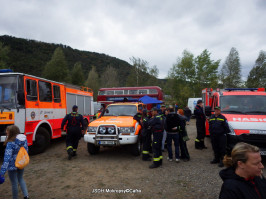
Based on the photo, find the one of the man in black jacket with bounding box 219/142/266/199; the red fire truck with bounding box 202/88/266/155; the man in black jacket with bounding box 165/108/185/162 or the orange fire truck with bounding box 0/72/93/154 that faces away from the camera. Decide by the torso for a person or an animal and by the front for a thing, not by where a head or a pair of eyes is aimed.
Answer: the man in black jacket with bounding box 165/108/185/162

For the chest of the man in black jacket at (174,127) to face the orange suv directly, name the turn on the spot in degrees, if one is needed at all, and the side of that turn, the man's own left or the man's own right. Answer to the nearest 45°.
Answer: approximately 90° to the man's own left

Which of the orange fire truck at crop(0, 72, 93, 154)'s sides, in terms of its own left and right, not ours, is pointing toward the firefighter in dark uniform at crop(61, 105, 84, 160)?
left

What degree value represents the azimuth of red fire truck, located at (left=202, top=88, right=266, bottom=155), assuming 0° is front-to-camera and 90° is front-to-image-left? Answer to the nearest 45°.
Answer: approximately 0°

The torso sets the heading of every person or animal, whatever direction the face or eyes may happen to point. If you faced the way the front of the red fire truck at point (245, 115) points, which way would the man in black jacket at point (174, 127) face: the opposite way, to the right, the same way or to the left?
the opposite way
